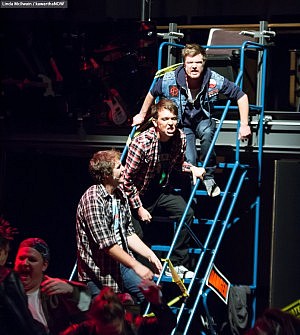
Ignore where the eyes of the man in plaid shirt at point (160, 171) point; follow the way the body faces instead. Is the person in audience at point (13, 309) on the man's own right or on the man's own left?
on the man's own right

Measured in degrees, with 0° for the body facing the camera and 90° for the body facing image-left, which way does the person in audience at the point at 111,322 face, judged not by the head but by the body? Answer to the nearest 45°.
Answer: approximately 180°

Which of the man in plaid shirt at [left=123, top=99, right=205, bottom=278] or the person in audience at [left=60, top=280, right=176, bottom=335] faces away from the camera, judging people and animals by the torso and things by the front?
the person in audience

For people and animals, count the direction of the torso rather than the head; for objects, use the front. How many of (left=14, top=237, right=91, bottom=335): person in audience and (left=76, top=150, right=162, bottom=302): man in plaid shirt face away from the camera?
0

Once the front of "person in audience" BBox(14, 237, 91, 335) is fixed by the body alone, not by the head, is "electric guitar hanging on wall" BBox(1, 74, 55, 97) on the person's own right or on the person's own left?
on the person's own right

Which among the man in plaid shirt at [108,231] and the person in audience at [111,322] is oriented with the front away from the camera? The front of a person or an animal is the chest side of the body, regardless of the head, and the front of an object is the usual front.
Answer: the person in audience
